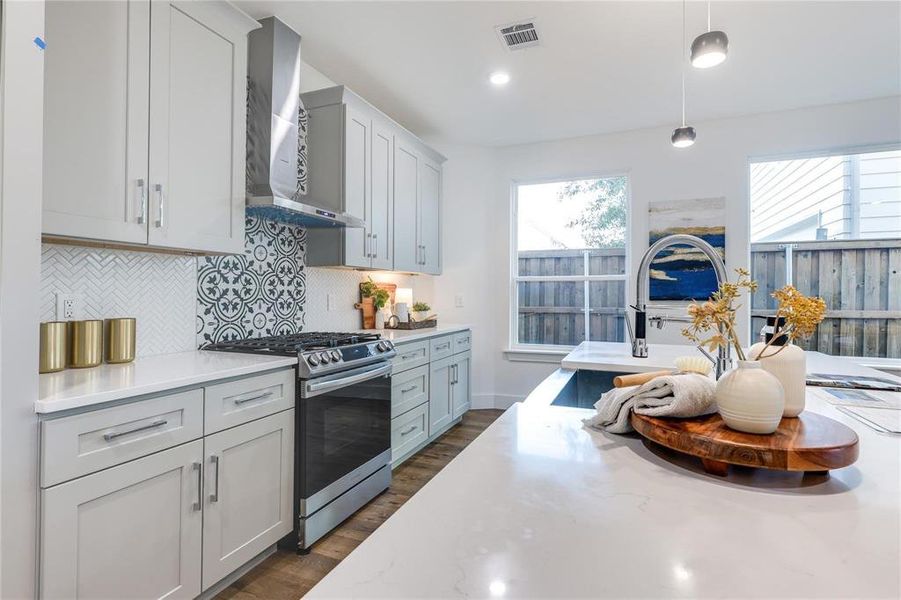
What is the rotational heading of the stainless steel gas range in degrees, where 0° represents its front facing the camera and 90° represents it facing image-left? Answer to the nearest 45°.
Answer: approximately 315°

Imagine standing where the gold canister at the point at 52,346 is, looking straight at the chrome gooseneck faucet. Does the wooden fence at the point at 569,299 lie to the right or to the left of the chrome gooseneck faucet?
left

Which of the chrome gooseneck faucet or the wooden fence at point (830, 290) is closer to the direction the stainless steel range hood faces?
the chrome gooseneck faucet

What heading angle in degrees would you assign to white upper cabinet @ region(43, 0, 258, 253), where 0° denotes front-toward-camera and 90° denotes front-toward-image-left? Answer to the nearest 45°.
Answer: approximately 315°

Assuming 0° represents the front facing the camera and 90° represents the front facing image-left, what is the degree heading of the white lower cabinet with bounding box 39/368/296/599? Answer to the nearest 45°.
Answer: approximately 315°

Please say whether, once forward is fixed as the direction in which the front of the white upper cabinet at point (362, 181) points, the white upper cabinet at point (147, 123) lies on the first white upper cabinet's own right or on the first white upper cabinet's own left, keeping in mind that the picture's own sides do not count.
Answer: on the first white upper cabinet's own right

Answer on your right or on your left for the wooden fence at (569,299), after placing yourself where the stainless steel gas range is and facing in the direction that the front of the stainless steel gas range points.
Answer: on your left

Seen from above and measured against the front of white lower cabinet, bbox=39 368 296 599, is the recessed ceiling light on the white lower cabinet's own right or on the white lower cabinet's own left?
on the white lower cabinet's own left
